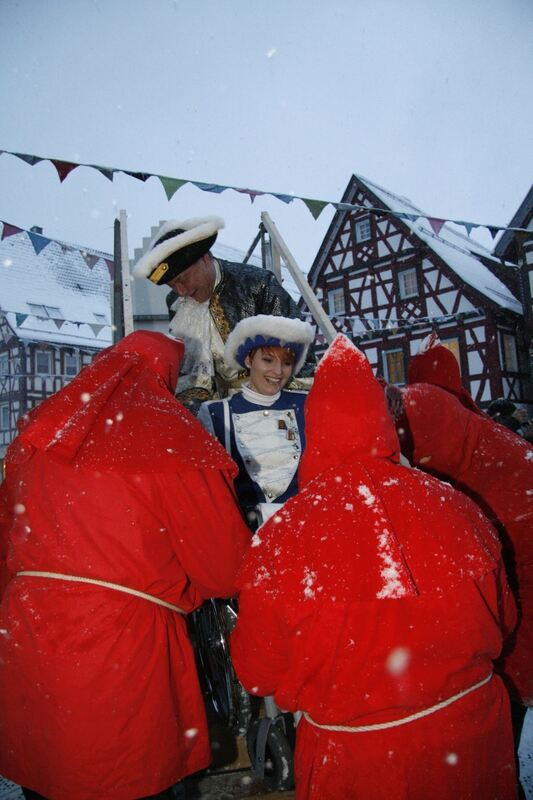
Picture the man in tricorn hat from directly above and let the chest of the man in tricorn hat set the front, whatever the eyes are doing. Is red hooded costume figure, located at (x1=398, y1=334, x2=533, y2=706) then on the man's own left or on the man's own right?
on the man's own left

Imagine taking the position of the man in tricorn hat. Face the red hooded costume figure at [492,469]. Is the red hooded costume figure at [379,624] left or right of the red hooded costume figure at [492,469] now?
right

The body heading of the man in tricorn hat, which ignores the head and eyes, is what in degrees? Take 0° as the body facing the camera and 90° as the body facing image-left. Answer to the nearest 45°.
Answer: approximately 45°

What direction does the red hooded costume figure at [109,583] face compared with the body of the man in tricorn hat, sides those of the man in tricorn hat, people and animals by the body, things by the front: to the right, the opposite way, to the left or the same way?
the opposite way

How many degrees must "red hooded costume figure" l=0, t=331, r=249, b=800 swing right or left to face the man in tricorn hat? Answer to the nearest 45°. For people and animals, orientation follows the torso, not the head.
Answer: approximately 45° to its left

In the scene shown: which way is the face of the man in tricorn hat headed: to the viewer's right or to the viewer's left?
to the viewer's left

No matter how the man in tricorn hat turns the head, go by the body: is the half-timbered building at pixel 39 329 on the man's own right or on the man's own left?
on the man's own right

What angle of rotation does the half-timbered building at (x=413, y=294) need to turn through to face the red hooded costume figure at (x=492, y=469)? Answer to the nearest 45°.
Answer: approximately 45° to its left

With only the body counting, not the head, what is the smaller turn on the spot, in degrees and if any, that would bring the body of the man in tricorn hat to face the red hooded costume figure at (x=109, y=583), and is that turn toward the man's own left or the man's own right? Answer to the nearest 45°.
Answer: approximately 45° to the man's own left

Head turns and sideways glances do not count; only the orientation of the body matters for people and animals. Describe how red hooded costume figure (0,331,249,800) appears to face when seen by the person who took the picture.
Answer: facing away from the viewer and to the right of the viewer

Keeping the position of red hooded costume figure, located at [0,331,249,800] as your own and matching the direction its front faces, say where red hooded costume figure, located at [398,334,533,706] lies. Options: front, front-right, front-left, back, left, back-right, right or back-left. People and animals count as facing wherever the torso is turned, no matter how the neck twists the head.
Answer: front-right

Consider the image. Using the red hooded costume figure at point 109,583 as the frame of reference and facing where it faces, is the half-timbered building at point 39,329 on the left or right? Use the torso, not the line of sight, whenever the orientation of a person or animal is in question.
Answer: on its left

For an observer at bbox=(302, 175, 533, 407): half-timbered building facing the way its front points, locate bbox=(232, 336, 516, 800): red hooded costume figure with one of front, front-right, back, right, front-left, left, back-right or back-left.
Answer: front-left
